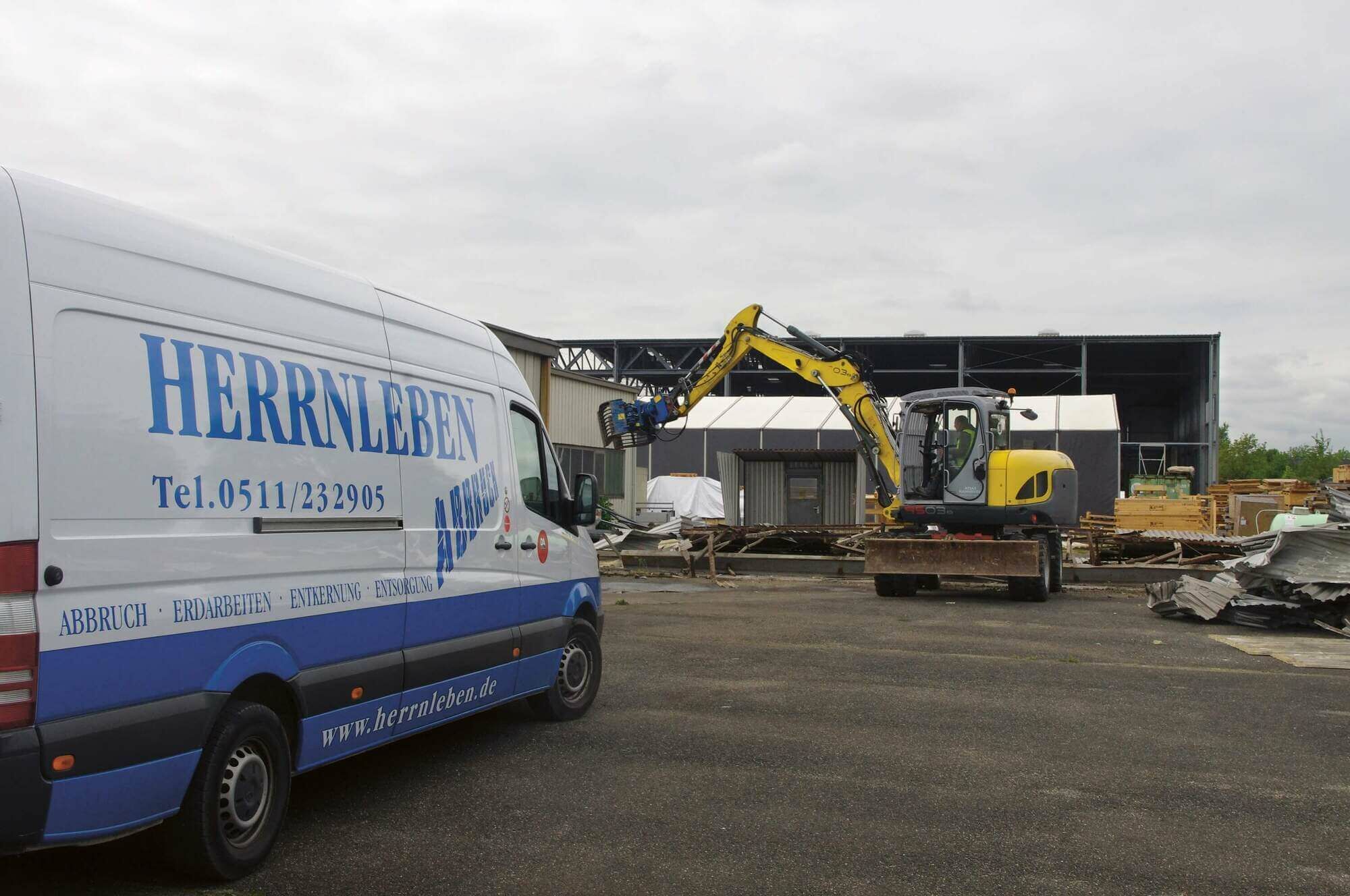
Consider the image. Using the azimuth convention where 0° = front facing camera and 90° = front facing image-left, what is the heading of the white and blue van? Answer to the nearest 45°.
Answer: approximately 225°

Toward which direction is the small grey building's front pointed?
toward the camera

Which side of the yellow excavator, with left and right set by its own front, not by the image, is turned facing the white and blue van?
left

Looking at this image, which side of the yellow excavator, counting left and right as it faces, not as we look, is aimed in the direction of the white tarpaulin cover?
right

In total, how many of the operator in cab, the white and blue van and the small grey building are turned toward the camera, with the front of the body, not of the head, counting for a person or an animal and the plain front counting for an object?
1

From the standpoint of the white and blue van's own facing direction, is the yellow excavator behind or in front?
in front

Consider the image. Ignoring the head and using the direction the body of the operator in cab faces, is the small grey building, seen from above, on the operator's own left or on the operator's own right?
on the operator's own right

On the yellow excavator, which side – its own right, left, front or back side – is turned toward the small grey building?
right

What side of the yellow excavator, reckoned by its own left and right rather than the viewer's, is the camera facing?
left

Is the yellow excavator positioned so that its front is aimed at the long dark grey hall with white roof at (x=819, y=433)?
no

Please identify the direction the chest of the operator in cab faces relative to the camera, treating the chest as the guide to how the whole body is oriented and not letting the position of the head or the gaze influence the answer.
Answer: to the viewer's left

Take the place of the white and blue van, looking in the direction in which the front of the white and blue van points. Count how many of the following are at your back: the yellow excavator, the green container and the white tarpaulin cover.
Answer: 0

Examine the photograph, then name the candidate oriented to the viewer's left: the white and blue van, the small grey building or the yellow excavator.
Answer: the yellow excavator
